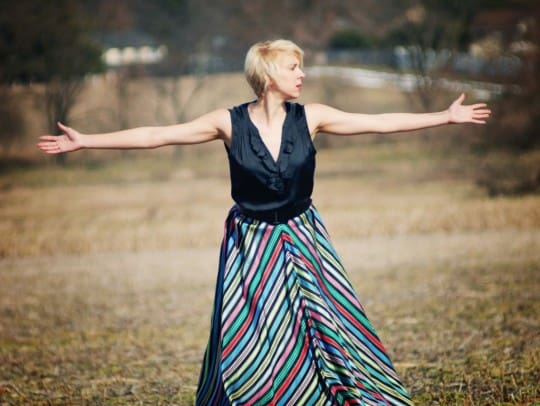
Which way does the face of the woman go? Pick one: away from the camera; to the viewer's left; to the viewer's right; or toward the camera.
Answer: to the viewer's right

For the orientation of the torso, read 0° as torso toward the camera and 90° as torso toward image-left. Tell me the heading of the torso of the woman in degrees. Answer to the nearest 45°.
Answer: approximately 0°
